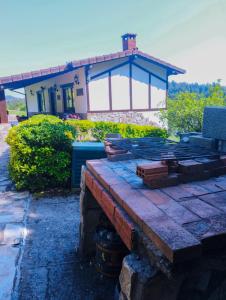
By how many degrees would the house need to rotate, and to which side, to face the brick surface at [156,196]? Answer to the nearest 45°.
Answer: approximately 45° to its left

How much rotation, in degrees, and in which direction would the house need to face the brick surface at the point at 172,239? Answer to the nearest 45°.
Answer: approximately 45° to its left

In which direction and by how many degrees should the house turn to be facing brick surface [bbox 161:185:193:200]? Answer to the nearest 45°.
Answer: approximately 45° to its left

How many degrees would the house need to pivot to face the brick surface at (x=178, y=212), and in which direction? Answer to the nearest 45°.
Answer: approximately 45° to its left

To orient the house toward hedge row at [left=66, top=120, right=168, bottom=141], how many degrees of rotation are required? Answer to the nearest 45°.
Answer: approximately 45° to its left

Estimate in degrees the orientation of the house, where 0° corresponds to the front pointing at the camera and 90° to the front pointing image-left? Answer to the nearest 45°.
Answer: approximately 45°
